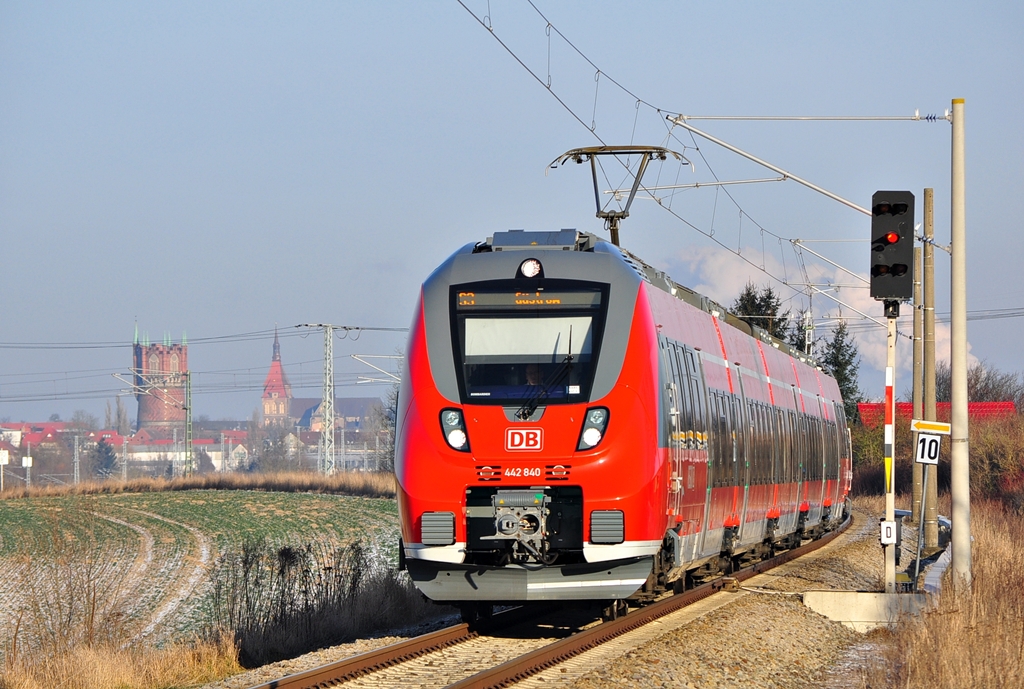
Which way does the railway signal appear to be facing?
toward the camera

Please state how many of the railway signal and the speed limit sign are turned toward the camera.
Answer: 2

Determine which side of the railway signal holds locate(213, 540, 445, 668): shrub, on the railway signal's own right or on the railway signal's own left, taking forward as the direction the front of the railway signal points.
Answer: on the railway signal's own right

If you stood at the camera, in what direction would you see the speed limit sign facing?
facing the viewer

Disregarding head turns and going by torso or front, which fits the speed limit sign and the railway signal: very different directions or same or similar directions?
same or similar directions
